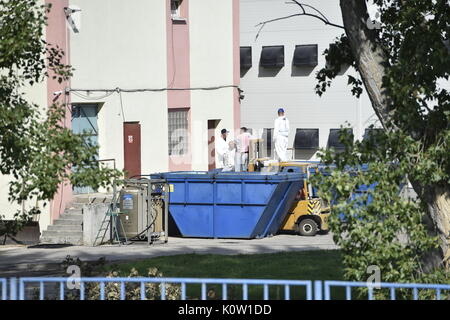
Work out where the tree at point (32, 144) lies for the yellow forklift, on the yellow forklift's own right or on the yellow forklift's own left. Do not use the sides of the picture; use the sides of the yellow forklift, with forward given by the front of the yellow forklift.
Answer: on the yellow forklift's own left

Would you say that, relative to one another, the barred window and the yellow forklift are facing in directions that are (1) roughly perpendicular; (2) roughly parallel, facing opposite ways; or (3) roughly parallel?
roughly perpendicular

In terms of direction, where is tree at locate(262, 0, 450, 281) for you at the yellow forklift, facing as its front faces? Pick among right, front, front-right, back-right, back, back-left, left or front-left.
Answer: left

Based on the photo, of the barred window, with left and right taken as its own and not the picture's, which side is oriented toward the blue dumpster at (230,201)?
front

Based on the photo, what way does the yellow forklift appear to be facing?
to the viewer's left

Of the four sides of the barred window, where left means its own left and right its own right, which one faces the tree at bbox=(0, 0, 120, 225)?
front

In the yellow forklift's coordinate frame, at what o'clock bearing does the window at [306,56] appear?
The window is roughly at 3 o'clock from the yellow forklift.

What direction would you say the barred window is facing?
toward the camera

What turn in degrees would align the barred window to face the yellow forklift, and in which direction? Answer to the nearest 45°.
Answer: approximately 45° to its left

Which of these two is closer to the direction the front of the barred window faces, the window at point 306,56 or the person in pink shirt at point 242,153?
the person in pink shirt

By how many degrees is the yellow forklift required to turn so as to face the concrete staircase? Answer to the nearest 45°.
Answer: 0° — it already faces it

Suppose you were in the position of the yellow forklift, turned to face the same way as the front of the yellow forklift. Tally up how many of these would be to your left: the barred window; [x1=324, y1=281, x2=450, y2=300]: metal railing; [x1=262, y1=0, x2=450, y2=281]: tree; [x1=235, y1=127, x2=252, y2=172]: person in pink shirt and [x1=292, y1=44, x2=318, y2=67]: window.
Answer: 2

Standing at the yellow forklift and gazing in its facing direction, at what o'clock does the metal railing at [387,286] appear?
The metal railing is roughly at 9 o'clock from the yellow forklift.

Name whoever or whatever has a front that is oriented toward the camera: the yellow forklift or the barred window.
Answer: the barred window

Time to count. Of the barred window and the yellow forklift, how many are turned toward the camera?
1

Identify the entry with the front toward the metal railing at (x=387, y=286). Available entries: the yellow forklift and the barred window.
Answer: the barred window

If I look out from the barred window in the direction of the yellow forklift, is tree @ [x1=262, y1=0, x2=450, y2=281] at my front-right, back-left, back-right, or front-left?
front-right

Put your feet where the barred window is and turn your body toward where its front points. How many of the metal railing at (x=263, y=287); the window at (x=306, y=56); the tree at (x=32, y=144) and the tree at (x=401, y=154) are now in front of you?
3
